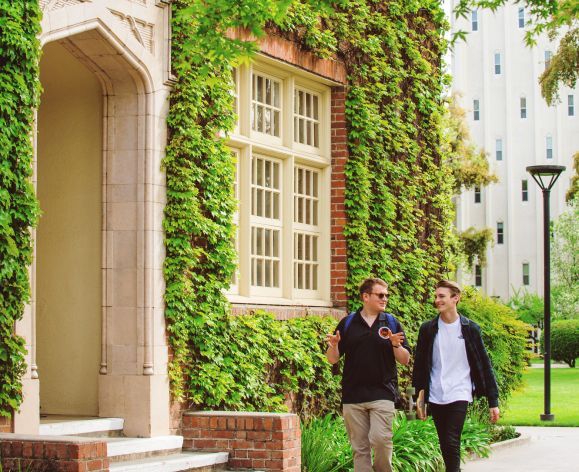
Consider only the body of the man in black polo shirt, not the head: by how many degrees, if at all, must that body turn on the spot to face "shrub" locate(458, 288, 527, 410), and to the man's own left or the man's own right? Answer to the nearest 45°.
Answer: approximately 180°

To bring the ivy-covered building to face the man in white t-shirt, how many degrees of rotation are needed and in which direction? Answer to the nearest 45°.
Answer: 0° — it already faces them

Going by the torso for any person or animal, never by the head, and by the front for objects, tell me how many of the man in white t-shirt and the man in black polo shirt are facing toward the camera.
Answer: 2

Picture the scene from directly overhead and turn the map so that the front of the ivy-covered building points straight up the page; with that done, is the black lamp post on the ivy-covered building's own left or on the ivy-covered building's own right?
on the ivy-covered building's own left

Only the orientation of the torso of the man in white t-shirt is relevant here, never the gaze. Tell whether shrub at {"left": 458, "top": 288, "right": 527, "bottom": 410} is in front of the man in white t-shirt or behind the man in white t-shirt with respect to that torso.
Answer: behind

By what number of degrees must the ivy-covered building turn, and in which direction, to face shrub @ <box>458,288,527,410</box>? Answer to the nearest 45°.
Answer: approximately 90° to its left

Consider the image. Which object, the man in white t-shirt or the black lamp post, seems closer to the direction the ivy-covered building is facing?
the man in white t-shirt

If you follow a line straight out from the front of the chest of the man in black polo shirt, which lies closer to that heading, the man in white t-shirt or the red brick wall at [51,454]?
the red brick wall
